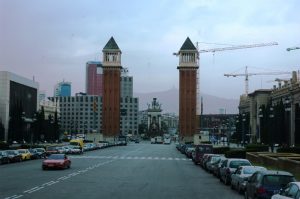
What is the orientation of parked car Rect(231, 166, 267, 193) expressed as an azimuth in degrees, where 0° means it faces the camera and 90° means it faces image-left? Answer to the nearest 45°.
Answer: approximately 225°

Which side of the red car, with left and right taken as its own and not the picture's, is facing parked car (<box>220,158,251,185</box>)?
left

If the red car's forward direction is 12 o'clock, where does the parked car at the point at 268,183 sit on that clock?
The parked car is roughly at 10 o'clock from the red car.

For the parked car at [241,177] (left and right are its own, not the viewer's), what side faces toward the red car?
left

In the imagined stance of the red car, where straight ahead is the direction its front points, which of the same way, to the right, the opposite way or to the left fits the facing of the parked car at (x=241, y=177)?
the opposite way

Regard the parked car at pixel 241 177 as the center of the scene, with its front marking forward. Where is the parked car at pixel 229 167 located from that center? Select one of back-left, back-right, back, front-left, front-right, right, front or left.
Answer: front-left

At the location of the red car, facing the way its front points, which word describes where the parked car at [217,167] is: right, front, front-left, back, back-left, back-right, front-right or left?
left

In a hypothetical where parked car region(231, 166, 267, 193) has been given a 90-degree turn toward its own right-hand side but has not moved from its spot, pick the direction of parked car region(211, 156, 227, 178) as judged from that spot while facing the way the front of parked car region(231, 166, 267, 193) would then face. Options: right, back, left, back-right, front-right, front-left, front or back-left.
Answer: back-left

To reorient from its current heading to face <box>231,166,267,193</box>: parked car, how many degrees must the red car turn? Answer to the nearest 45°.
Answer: approximately 90° to its left

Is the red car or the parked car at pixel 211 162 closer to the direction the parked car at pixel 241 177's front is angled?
the parked car

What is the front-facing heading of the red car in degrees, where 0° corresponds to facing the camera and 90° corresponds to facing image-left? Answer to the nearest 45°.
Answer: approximately 45°
